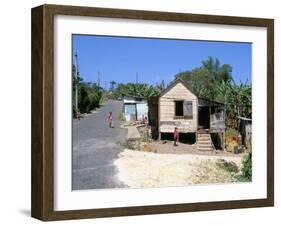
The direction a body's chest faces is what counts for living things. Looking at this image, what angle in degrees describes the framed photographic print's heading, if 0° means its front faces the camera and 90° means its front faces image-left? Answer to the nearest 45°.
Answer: approximately 315°
